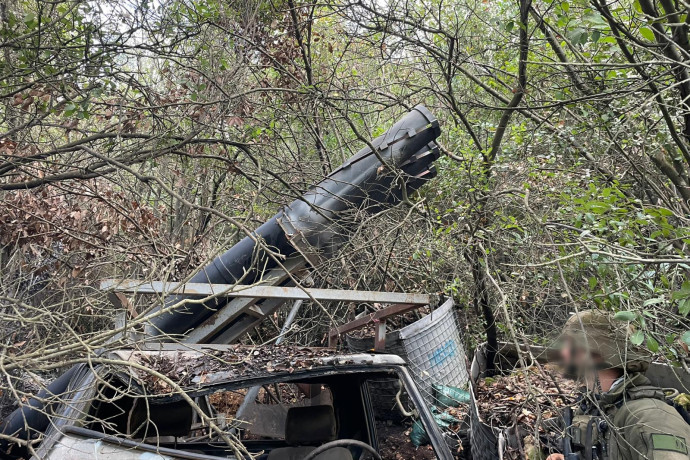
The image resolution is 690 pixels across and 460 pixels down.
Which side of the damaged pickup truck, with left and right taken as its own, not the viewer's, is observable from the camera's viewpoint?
front

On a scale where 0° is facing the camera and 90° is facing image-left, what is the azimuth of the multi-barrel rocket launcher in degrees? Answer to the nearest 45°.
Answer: approximately 270°

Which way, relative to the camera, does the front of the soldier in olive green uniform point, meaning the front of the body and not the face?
to the viewer's left

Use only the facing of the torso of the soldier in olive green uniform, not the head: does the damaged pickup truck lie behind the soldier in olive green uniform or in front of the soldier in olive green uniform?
in front

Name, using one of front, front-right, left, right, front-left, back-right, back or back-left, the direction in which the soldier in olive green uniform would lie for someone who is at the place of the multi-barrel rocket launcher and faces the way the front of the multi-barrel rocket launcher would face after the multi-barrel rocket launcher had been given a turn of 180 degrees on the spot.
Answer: left
